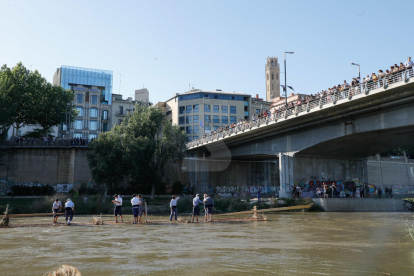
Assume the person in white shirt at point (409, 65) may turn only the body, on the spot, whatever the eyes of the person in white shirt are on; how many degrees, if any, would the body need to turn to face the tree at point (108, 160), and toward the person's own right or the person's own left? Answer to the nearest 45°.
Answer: approximately 45° to the person's own right

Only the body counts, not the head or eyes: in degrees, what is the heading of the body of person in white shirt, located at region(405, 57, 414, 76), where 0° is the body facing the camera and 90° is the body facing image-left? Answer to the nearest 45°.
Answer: approximately 45°

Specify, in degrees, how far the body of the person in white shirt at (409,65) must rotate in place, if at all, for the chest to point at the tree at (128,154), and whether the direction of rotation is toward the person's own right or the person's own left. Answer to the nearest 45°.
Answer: approximately 45° to the person's own right

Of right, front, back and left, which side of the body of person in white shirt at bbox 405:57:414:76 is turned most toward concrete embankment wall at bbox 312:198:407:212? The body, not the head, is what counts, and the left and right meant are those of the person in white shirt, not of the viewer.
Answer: right
